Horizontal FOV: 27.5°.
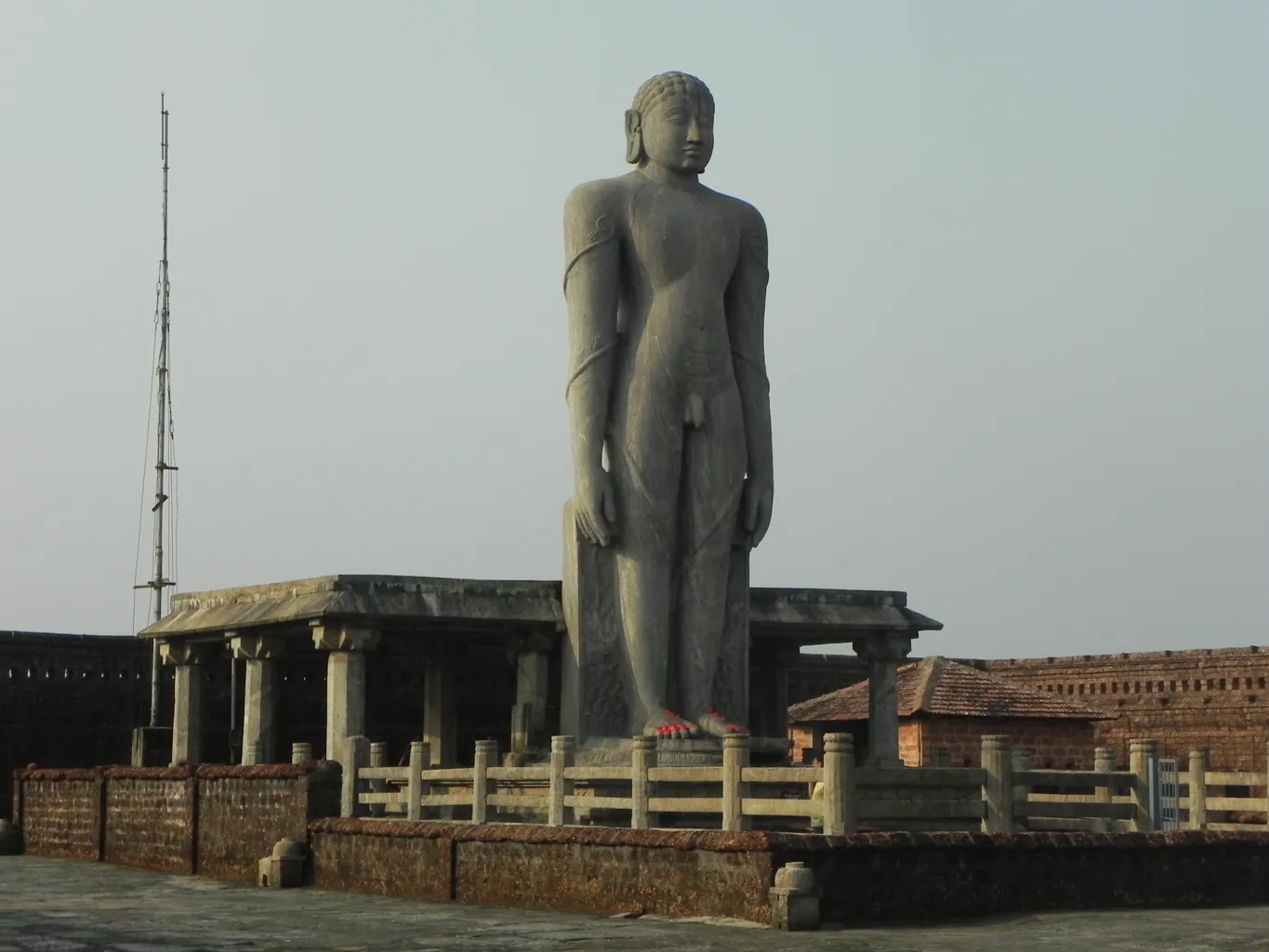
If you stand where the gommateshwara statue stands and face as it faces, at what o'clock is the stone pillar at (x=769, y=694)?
The stone pillar is roughly at 8 o'clock from the gommateshwara statue.

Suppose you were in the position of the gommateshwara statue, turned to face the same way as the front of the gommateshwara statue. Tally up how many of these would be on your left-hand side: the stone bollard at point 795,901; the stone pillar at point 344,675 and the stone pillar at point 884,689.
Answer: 1

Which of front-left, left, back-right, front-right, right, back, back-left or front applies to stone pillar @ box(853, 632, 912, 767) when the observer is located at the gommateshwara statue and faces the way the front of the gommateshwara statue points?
left

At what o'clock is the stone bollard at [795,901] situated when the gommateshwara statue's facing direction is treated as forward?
The stone bollard is roughly at 1 o'clock from the gommateshwara statue.

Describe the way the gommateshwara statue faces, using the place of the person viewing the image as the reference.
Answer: facing the viewer and to the right of the viewer

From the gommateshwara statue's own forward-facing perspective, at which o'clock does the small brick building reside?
The small brick building is roughly at 8 o'clock from the gommateshwara statue.

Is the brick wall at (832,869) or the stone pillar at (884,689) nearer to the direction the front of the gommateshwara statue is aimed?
the brick wall
